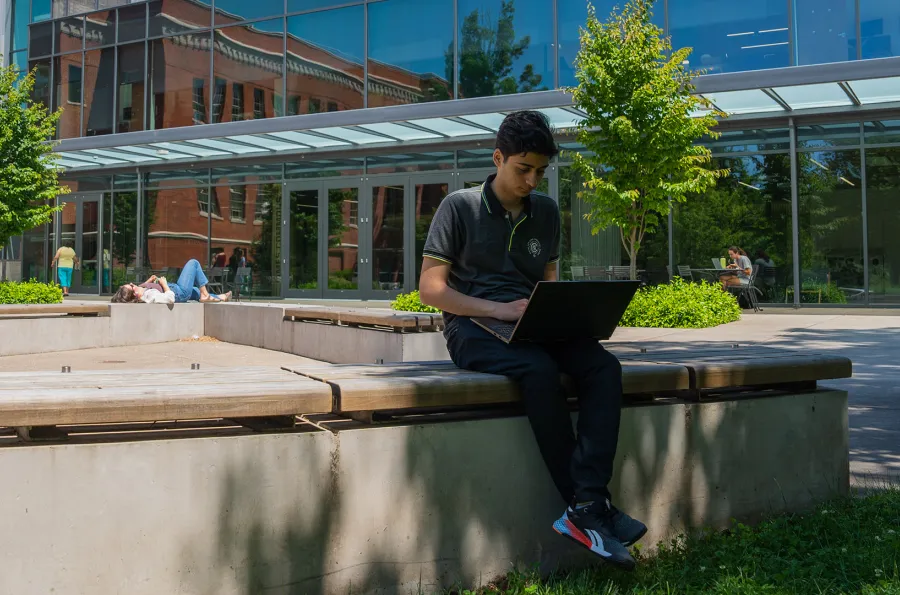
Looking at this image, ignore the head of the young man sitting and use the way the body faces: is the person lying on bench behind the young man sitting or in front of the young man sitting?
behind

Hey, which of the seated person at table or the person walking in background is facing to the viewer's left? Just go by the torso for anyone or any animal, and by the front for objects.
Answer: the seated person at table

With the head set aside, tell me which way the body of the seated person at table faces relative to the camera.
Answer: to the viewer's left

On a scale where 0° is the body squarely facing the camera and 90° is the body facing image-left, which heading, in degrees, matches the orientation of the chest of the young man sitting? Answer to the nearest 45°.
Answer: approximately 315°

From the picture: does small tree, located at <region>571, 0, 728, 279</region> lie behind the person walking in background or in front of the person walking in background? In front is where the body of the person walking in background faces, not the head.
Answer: behind

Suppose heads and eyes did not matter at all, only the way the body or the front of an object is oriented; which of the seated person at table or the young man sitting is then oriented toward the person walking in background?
the seated person at table

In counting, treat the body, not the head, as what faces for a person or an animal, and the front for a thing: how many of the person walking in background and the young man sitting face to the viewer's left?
0

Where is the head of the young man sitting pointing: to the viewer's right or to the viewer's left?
to the viewer's right
